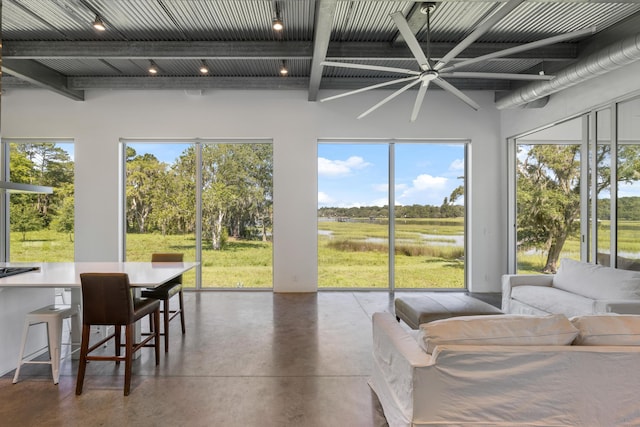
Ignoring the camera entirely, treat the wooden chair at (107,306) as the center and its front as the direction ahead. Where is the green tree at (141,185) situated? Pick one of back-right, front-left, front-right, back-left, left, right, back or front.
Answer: front-left

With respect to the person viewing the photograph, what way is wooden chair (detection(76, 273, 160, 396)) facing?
facing away from the viewer and to the right of the viewer

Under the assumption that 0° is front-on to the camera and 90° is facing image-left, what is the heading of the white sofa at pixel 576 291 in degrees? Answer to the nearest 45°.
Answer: approximately 45°

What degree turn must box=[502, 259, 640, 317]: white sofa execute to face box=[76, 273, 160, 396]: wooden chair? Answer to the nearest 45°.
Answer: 0° — it already faces it

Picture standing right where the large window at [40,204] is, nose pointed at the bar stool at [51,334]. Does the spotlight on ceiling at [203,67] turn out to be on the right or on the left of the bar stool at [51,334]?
left

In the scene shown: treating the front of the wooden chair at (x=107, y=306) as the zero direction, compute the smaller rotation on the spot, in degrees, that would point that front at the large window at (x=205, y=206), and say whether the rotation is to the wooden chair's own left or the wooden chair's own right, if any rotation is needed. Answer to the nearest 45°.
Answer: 0° — it already faces it

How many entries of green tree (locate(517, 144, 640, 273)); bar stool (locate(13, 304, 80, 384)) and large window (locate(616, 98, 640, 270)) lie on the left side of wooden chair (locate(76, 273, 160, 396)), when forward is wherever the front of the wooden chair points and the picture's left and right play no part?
1

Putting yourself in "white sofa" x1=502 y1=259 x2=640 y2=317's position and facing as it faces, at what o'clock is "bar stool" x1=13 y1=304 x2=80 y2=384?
The bar stool is roughly at 12 o'clock from the white sofa.

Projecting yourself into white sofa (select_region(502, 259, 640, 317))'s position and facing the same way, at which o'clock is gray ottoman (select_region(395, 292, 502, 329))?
The gray ottoman is roughly at 12 o'clock from the white sofa.

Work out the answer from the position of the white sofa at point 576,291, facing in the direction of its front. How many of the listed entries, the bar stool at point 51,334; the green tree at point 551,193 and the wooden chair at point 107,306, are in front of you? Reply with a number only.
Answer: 2

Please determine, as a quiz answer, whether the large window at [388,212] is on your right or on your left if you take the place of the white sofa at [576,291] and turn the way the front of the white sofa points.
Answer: on your right

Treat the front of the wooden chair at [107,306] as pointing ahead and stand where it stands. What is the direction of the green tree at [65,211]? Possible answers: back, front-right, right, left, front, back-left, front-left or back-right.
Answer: front-left
